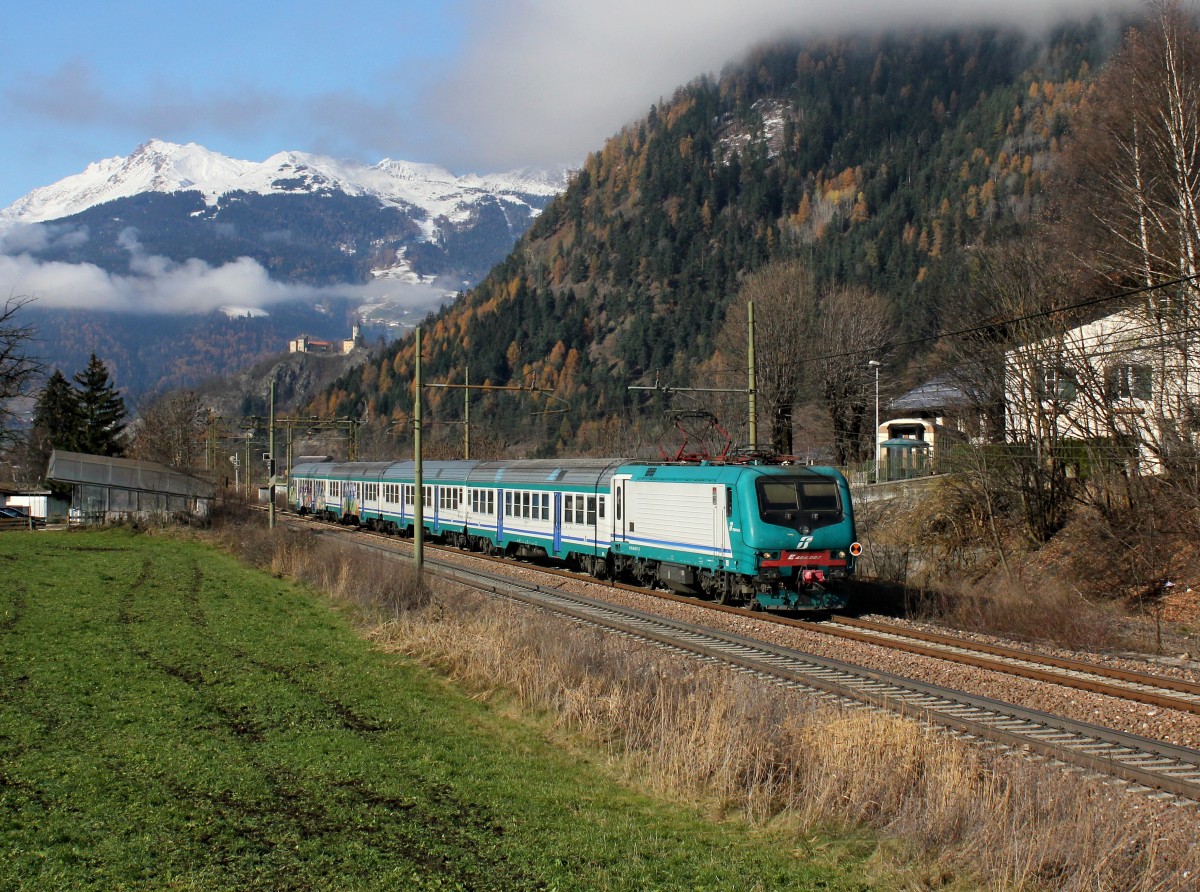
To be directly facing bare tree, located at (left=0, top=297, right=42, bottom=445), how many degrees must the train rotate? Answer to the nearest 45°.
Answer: approximately 180°

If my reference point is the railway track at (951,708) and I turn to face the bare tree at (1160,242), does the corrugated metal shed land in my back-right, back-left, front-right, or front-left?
front-left

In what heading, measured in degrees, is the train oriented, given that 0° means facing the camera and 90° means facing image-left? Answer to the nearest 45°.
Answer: approximately 315°

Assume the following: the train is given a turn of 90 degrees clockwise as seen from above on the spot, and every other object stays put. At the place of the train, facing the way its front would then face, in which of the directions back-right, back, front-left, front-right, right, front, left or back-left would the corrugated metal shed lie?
right
